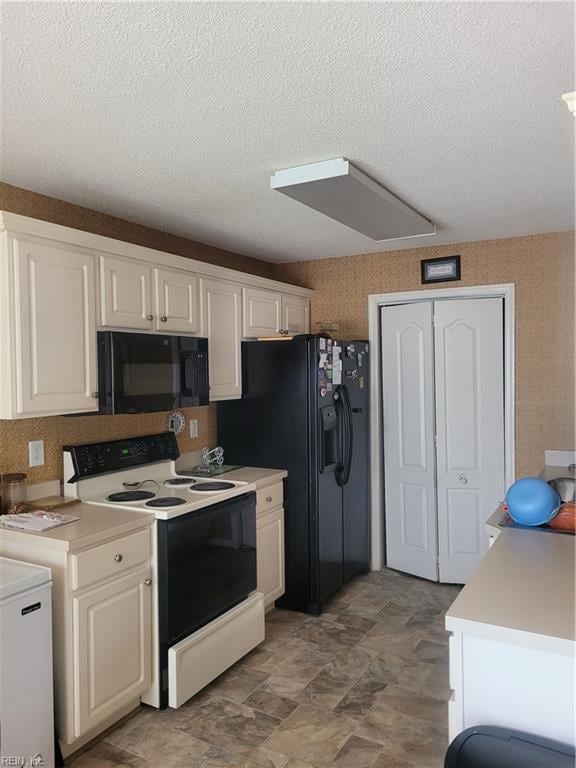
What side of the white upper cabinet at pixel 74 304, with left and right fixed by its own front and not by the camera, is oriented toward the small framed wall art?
left

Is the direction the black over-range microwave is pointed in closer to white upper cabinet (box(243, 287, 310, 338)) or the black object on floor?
the black object on floor

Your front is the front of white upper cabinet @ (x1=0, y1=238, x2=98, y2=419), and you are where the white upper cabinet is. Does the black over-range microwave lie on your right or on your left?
on your left

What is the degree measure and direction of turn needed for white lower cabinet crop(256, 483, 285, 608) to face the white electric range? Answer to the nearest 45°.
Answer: approximately 90° to its right

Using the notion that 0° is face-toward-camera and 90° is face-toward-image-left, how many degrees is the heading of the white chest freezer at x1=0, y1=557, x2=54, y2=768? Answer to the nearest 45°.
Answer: approximately 315°

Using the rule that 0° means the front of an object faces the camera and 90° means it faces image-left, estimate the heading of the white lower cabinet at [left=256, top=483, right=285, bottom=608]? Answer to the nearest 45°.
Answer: approximately 315°

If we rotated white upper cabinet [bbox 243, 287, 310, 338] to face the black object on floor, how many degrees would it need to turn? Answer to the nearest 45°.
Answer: approximately 45° to its right
